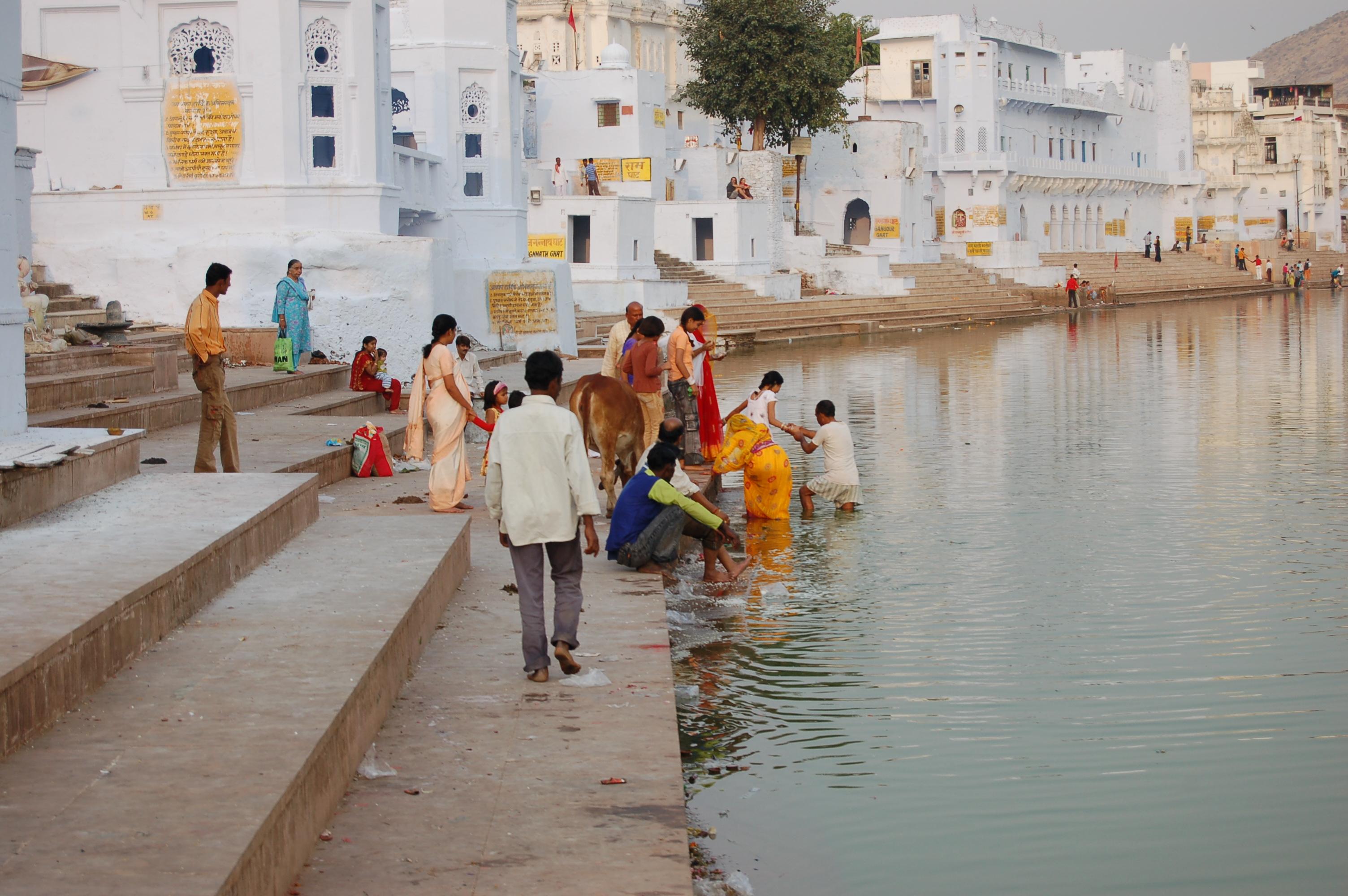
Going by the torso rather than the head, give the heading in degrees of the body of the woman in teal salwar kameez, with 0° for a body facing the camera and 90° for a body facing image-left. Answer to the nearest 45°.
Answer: approximately 315°

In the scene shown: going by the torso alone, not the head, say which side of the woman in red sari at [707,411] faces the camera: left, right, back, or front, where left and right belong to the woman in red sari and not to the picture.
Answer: right

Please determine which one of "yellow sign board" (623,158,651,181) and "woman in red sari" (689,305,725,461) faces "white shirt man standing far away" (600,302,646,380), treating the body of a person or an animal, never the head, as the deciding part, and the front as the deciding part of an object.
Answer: the yellow sign board

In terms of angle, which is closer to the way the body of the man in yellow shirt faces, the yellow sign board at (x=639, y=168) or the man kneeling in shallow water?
the man kneeling in shallow water

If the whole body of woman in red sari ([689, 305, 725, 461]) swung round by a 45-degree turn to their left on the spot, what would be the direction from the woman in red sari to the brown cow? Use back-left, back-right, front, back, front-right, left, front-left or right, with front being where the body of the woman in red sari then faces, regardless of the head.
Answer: back-right

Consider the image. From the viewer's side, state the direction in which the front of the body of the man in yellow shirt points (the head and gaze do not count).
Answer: to the viewer's right

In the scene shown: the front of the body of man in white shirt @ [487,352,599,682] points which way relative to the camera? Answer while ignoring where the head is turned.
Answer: away from the camera

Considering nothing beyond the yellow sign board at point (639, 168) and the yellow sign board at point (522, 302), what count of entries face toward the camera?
2

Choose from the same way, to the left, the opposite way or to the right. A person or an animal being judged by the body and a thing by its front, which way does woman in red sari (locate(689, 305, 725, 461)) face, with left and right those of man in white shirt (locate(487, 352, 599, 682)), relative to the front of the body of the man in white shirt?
to the right

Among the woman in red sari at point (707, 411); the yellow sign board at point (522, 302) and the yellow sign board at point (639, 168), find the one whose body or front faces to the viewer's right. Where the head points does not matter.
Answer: the woman in red sari

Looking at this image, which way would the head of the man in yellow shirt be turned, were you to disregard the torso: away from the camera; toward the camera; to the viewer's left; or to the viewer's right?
to the viewer's right
